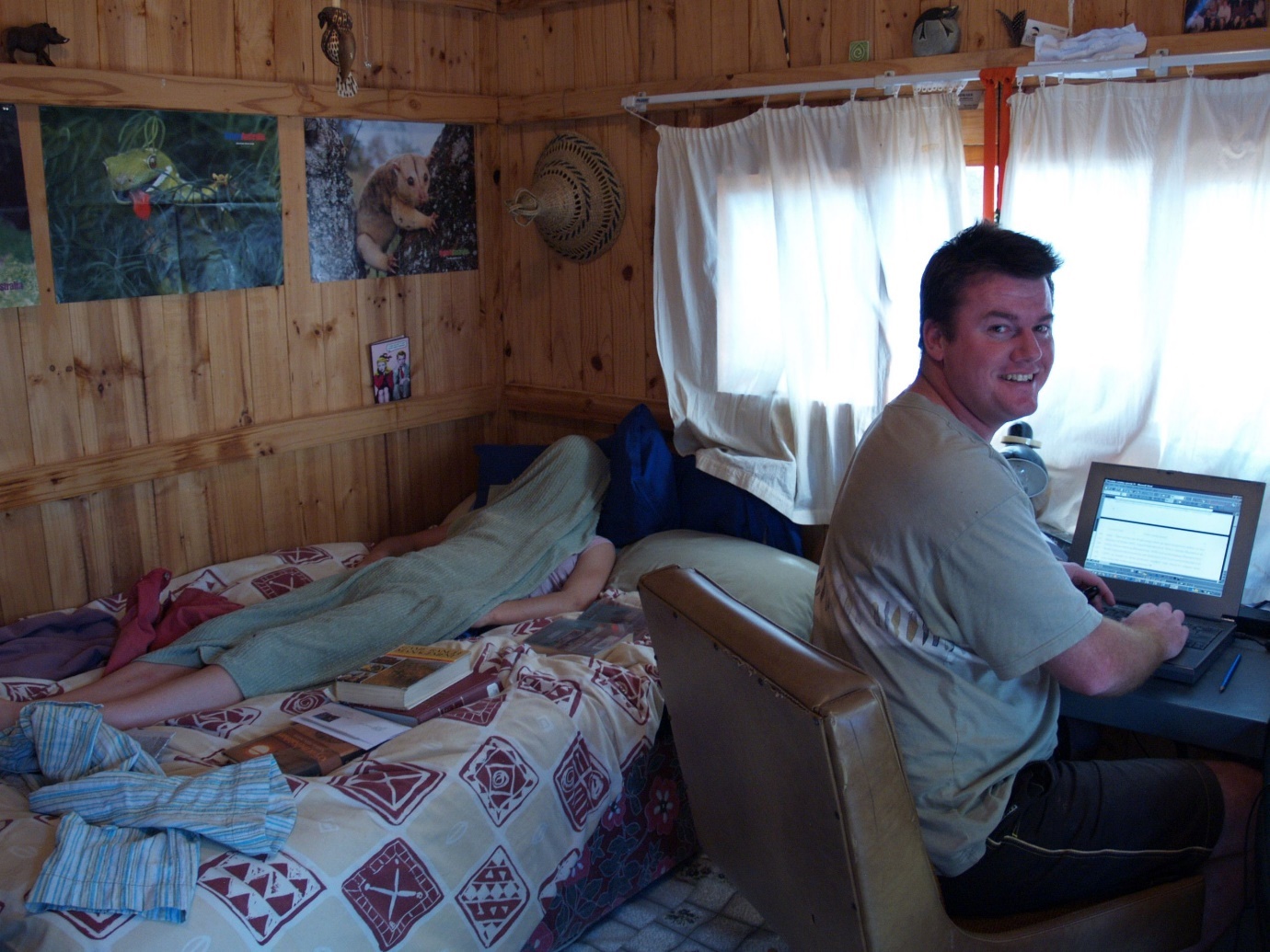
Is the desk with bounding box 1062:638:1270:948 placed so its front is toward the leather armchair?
yes

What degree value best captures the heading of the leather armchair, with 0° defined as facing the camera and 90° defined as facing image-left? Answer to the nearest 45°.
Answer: approximately 225°

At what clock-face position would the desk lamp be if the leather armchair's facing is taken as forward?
The desk lamp is roughly at 11 o'clock from the leather armchair.

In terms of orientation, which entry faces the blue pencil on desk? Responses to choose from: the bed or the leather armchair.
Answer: the leather armchair

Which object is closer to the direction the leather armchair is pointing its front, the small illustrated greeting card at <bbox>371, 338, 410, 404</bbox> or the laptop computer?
the laptop computer

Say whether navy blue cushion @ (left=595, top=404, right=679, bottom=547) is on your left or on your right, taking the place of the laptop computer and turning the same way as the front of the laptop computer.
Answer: on your right

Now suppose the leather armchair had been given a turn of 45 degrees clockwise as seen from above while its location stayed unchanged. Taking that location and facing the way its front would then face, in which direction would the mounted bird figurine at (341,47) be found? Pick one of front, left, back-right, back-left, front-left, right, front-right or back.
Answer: back-left

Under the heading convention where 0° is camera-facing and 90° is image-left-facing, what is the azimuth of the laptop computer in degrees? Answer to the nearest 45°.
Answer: approximately 45°

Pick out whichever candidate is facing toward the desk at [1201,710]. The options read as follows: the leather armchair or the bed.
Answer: the leather armchair

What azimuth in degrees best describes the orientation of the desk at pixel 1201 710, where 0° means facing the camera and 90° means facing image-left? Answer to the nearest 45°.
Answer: approximately 45°

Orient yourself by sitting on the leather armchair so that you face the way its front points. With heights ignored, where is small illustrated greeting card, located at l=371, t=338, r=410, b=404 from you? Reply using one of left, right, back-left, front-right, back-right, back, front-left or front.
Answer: left

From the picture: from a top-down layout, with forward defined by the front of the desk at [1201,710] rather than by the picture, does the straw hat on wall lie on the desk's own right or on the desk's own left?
on the desk's own right

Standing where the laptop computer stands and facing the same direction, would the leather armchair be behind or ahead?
ahead

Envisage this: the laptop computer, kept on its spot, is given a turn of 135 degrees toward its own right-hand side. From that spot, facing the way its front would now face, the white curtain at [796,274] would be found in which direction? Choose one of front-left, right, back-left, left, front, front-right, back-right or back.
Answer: front-left

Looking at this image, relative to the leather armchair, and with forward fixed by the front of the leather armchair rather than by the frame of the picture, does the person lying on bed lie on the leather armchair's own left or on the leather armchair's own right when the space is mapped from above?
on the leather armchair's own left

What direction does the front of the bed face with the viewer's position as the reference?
facing the viewer and to the left of the viewer

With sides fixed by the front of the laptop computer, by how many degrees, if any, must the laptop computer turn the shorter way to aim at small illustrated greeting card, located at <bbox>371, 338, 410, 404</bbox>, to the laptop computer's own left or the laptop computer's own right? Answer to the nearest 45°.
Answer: approximately 45° to the laptop computer's own right
